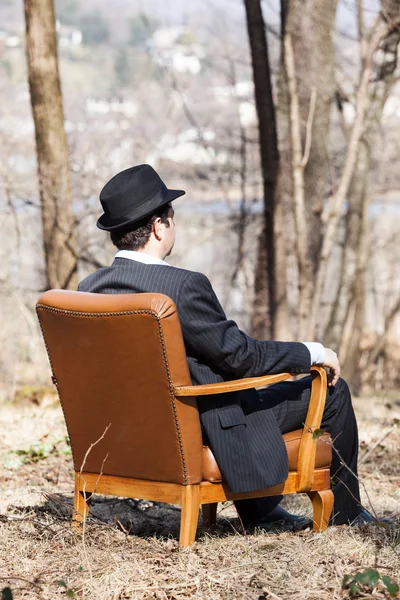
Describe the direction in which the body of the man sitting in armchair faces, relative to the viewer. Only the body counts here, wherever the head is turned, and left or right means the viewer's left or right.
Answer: facing away from the viewer and to the right of the viewer

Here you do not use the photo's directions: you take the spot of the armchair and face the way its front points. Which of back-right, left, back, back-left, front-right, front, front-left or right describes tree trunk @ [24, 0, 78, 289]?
front-left

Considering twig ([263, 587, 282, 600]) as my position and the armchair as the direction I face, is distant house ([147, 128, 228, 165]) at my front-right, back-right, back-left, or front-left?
front-right

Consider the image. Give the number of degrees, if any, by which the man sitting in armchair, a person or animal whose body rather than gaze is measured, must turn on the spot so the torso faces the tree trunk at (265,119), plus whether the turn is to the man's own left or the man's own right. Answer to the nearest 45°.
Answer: approximately 45° to the man's own left

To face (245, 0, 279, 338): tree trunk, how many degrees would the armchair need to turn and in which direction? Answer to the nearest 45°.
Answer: approximately 45° to its left

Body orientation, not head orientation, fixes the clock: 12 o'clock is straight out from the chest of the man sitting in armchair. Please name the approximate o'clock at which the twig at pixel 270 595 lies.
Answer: The twig is roughly at 4 o'clock from the man sitting in armchair.

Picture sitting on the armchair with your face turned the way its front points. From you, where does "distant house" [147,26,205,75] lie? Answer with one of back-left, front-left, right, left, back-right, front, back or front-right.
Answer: front-left

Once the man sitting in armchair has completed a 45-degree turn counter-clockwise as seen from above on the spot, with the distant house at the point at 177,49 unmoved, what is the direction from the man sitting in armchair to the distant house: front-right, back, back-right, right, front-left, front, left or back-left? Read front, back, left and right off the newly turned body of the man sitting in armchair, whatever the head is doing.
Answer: front

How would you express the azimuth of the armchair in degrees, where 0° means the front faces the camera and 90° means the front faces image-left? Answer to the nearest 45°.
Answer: approximately 225°

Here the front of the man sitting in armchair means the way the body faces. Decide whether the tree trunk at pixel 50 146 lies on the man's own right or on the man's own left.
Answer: on the man's own left

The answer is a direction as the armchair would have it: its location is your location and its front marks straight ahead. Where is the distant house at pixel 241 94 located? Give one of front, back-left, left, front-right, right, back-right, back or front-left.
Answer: front-left
